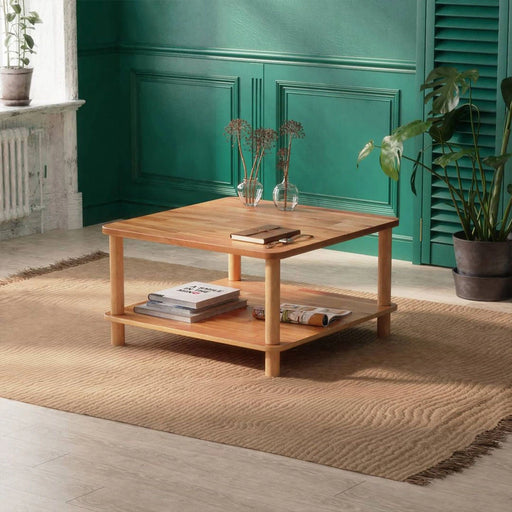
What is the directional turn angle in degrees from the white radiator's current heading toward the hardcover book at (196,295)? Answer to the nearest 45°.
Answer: approximately 45° to its right

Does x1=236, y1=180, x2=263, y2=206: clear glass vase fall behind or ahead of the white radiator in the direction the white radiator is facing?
ahead

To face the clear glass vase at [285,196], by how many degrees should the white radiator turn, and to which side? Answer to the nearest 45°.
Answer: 0° — it already faces it

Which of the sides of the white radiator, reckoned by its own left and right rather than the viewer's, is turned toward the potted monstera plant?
front

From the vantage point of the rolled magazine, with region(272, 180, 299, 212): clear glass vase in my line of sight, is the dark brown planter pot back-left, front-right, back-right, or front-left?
front-right

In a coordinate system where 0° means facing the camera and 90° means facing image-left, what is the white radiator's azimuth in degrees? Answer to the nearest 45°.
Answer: approximately 315°

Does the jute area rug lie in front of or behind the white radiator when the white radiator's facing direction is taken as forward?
in front

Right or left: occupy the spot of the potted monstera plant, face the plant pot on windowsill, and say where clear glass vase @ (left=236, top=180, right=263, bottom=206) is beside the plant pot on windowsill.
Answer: left

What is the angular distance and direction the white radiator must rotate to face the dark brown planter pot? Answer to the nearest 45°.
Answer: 0° — it already faces it
